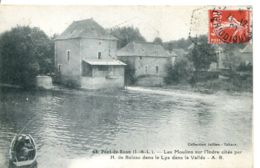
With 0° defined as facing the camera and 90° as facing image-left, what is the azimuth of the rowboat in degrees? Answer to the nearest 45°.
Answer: approximately 180°

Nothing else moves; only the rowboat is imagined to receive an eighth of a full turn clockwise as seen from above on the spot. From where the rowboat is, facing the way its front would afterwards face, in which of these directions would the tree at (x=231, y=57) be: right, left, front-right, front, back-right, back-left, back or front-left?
front-right
